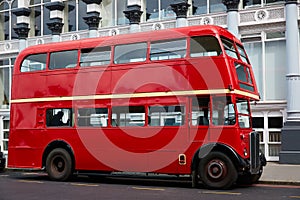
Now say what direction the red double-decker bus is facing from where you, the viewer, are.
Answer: facing the viewer and to the right of the viewer
